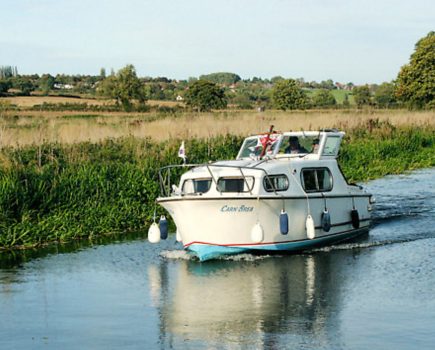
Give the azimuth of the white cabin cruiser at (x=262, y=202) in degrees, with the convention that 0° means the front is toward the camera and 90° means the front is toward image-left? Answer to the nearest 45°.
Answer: approximately 45°
